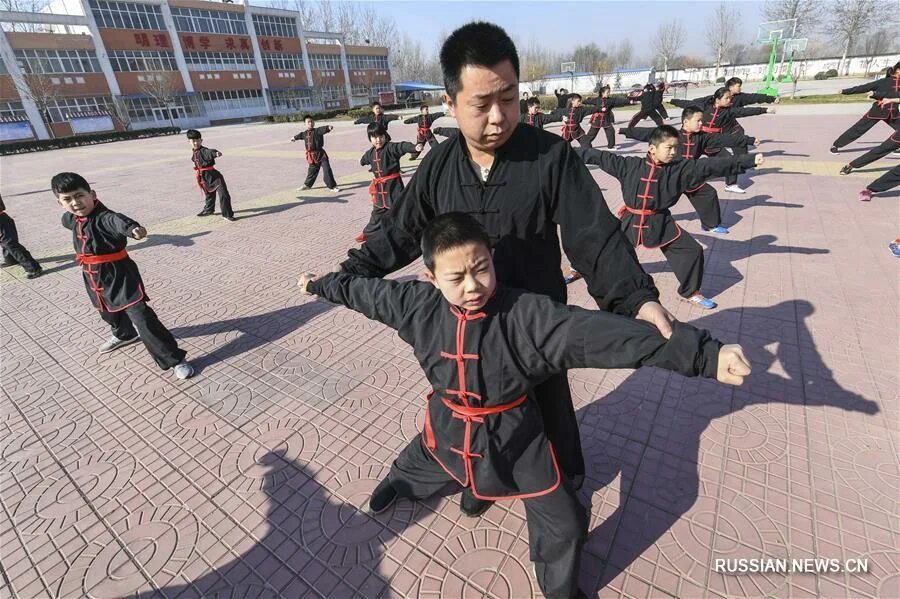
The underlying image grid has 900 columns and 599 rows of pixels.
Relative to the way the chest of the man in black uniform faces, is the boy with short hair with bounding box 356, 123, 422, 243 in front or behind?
behind

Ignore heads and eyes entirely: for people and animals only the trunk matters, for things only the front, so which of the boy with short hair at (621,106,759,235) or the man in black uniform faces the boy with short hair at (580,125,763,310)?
the boy with short hair at (621,106,759,235)

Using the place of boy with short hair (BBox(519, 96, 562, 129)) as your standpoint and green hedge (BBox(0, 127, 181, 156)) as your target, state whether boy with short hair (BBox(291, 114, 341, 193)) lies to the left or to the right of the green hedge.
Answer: left

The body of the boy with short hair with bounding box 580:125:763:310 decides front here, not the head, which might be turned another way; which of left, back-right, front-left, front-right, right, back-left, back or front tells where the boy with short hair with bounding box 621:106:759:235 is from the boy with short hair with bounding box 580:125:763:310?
back

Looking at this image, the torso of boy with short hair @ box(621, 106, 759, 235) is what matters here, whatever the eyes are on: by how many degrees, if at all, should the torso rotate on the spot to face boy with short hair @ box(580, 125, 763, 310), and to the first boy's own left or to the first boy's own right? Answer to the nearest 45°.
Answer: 0° — they already face them

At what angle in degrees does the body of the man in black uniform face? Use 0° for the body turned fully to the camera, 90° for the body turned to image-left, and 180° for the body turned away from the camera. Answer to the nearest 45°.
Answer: approximately 0°

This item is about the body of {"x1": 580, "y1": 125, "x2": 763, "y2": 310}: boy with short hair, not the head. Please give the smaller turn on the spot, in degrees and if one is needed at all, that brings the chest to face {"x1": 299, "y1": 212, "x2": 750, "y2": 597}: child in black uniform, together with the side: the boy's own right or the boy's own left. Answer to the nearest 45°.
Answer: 0° — they already face them
